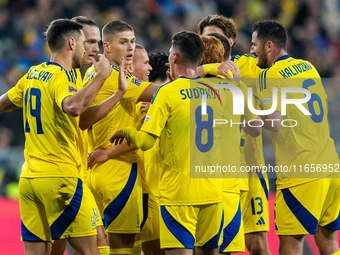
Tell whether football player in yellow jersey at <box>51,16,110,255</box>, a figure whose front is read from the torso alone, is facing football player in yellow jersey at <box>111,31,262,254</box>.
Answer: yes

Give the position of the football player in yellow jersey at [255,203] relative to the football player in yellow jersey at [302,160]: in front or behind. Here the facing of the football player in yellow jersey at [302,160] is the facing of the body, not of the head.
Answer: in front

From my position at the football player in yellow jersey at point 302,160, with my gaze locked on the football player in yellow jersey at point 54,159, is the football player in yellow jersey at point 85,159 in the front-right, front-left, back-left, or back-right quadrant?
front-right

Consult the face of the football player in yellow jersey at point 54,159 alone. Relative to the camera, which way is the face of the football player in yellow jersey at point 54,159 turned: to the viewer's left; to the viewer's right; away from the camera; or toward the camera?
to the viewer's right

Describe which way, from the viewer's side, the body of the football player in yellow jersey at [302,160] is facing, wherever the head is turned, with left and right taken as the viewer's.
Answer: facing away from the viewer and to the left of the viewer

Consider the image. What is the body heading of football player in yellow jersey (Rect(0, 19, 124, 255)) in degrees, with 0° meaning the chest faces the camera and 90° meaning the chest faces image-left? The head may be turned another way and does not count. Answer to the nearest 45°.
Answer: approximately 225°

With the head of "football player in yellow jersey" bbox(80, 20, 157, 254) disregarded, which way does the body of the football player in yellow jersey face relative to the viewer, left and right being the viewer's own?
facing to the right of the viewer

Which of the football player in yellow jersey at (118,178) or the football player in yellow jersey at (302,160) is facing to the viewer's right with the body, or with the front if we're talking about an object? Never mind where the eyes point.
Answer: the football player in yellow jersey at (118,178)

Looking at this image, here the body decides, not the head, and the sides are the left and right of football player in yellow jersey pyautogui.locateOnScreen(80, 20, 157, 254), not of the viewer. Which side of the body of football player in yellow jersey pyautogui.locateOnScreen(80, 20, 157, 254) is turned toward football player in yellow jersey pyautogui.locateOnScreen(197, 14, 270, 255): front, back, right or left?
front

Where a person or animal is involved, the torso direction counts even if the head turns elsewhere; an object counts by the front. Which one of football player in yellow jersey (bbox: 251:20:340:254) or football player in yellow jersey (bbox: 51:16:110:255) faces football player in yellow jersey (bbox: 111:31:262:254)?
football player in yellow jersey (bbox: 51:16:110:255)

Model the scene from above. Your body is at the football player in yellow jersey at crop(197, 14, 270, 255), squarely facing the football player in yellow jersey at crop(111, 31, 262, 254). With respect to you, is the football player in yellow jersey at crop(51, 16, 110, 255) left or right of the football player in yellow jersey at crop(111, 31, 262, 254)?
right

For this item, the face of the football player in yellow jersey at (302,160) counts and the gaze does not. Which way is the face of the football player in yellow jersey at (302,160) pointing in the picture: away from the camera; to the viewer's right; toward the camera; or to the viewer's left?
to the viewer's left

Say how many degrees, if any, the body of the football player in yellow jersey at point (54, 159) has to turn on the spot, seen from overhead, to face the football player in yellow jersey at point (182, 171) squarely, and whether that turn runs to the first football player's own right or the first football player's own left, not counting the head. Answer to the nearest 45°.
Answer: approximately 45° to the first football player's own right

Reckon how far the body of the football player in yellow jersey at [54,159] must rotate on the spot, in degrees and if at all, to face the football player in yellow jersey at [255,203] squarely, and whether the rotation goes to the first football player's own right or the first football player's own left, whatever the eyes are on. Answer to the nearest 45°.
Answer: approximately 45° to the first football player's own right

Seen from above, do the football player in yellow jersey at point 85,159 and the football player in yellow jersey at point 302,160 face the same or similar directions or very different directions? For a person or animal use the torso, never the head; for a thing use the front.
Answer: very different directions
